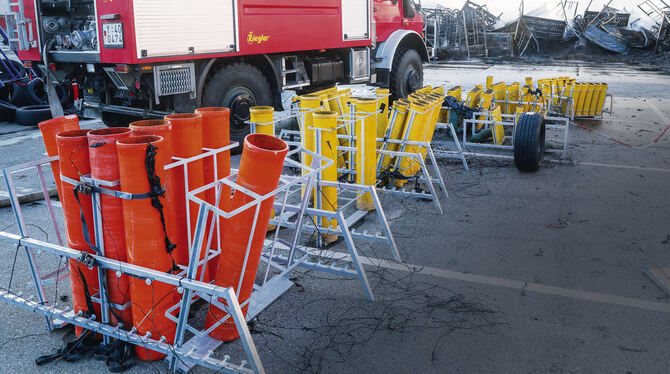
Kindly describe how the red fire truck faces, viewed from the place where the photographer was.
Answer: facing away from the viewer and to the right of the viewer

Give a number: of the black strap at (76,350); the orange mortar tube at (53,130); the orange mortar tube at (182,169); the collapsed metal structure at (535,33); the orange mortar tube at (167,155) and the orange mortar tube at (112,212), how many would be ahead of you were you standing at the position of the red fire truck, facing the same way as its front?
1

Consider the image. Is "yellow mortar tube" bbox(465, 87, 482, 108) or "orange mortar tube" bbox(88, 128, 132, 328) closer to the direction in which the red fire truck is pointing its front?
the yellow mortar tube

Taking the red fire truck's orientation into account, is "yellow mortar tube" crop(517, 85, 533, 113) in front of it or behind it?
in front

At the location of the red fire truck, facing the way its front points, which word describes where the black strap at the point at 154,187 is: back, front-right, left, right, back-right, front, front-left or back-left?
back-right

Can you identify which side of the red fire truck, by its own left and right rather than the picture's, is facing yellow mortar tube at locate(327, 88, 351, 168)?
right

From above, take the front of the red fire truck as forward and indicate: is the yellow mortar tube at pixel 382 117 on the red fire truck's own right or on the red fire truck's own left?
on the red fire truck's own right

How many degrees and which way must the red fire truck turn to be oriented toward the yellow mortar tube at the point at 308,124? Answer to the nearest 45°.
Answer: approximately 90° to its right

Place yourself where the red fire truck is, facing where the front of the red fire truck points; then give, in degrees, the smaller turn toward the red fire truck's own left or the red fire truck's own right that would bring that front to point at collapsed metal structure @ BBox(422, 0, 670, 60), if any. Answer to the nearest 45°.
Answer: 0° — it already faces it

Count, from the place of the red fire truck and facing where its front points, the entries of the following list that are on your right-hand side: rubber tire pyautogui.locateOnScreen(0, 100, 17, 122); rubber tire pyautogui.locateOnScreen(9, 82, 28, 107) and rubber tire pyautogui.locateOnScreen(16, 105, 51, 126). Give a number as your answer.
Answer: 0

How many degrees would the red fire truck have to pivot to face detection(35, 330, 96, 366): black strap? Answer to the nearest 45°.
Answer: approximately 135° to its right

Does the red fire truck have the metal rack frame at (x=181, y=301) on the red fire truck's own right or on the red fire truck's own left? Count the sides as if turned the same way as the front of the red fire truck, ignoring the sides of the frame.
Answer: on the red fire truck's own right

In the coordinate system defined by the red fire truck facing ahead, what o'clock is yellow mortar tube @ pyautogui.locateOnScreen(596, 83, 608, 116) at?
The yellow mortar tube is roughly at 1 o'clock from the red fire truck.

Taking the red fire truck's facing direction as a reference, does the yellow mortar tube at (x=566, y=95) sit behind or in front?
in front
